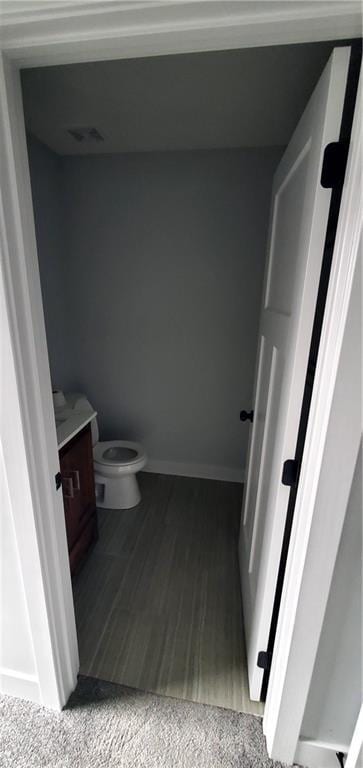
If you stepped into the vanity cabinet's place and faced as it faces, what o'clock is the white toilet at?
The white toilet is roughly at 10 o'clock from the vanity cabinet.

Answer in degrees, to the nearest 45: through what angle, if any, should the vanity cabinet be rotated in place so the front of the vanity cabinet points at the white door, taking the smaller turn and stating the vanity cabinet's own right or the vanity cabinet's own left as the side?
approximately 45° to the vanity cabinet's own right

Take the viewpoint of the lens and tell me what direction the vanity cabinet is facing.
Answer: facing to the right of the viewer

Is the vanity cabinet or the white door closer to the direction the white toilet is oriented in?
the white door
